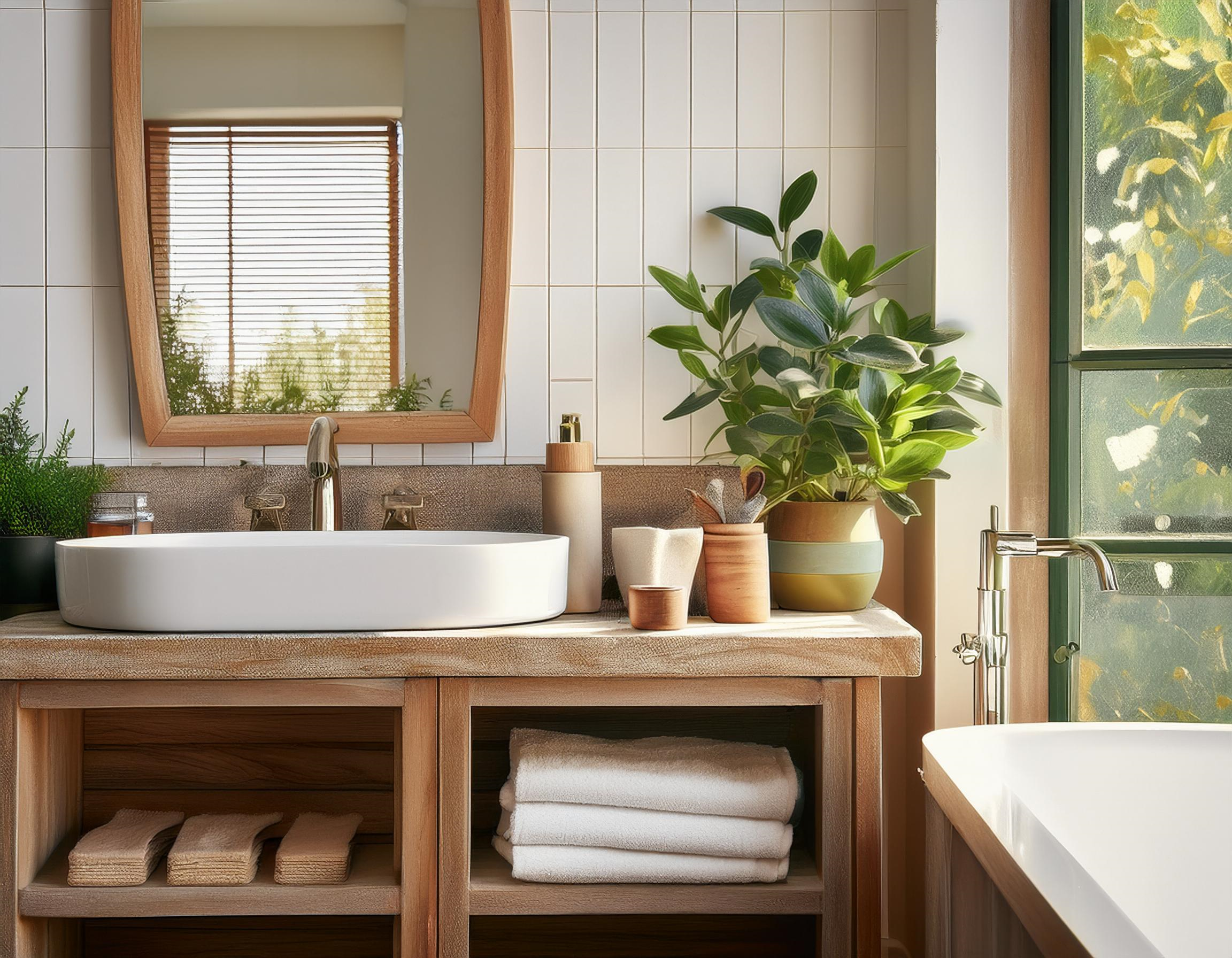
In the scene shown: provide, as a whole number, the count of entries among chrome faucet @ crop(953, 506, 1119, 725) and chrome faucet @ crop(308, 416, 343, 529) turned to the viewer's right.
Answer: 1

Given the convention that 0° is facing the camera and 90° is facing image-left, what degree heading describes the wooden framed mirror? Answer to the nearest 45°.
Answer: approximately 0°

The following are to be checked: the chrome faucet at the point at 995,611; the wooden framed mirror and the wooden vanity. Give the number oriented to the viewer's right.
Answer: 1

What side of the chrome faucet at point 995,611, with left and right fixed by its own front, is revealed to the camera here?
right

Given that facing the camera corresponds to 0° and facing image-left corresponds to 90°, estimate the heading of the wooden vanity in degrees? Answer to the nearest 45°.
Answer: approximately 0°
